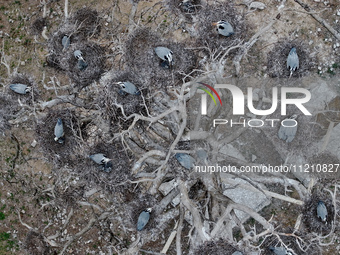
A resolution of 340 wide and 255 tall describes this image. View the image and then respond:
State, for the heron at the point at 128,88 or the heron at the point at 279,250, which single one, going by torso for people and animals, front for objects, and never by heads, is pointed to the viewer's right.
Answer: the heron at the point at 279,250

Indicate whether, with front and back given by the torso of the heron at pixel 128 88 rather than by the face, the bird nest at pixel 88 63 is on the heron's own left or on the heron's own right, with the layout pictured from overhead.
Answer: on the heron's own right

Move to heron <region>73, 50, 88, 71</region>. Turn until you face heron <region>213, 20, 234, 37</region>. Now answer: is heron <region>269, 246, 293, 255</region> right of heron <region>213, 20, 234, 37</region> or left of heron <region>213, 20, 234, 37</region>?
right

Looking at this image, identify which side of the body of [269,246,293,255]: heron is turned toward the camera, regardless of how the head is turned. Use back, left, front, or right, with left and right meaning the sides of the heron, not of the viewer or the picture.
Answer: right

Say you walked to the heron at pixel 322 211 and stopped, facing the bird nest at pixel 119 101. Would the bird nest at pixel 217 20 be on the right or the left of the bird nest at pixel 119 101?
right

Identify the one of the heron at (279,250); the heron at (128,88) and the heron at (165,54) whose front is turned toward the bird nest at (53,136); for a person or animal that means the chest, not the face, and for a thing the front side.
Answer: the heron at (128,88)

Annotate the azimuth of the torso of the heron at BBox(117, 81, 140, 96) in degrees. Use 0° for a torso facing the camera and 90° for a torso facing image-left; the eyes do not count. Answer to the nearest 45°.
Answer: approximately 90°

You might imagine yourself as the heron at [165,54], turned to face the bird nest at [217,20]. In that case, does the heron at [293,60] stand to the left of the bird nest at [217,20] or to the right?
right

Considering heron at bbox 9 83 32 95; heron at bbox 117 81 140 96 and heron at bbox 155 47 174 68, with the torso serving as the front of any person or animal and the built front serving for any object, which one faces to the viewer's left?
heron at bbox 117 81 140 96
